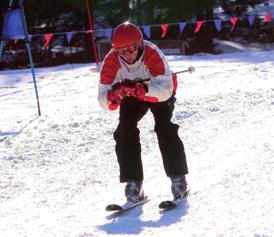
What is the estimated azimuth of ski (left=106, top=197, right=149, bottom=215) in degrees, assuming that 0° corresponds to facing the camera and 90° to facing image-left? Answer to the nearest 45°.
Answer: approximately 45°
